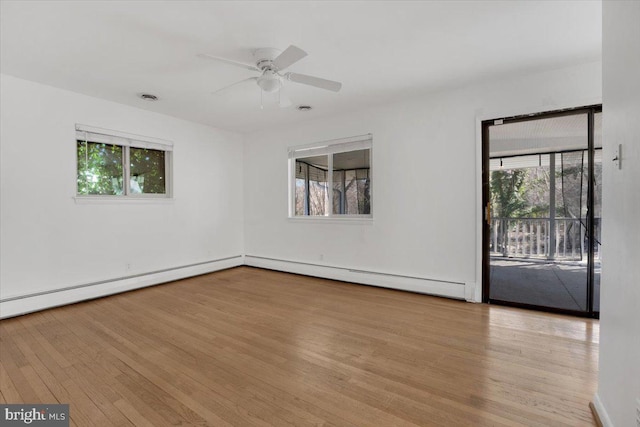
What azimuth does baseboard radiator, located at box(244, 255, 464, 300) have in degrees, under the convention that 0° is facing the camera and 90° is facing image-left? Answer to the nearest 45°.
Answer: approximately 45°

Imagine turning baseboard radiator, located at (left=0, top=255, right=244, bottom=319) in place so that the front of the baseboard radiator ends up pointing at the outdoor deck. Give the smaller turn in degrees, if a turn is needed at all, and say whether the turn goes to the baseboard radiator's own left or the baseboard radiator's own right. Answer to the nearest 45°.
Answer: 0° — it already faces it

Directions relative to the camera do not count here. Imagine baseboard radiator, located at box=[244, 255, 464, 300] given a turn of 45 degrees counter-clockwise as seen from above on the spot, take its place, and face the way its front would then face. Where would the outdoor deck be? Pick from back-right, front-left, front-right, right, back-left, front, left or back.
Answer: left

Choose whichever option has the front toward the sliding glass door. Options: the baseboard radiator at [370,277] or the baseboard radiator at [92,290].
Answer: the baseboard radiator at [92,290]

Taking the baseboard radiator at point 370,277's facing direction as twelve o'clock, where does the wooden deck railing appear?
The wooden deck railing is roughly at 8 o'clock from the baseboard radiator.

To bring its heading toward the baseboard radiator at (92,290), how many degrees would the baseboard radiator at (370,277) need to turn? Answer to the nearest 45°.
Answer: approximately 45° to its right

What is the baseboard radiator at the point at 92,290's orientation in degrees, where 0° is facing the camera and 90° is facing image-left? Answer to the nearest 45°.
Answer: approximately 315°
